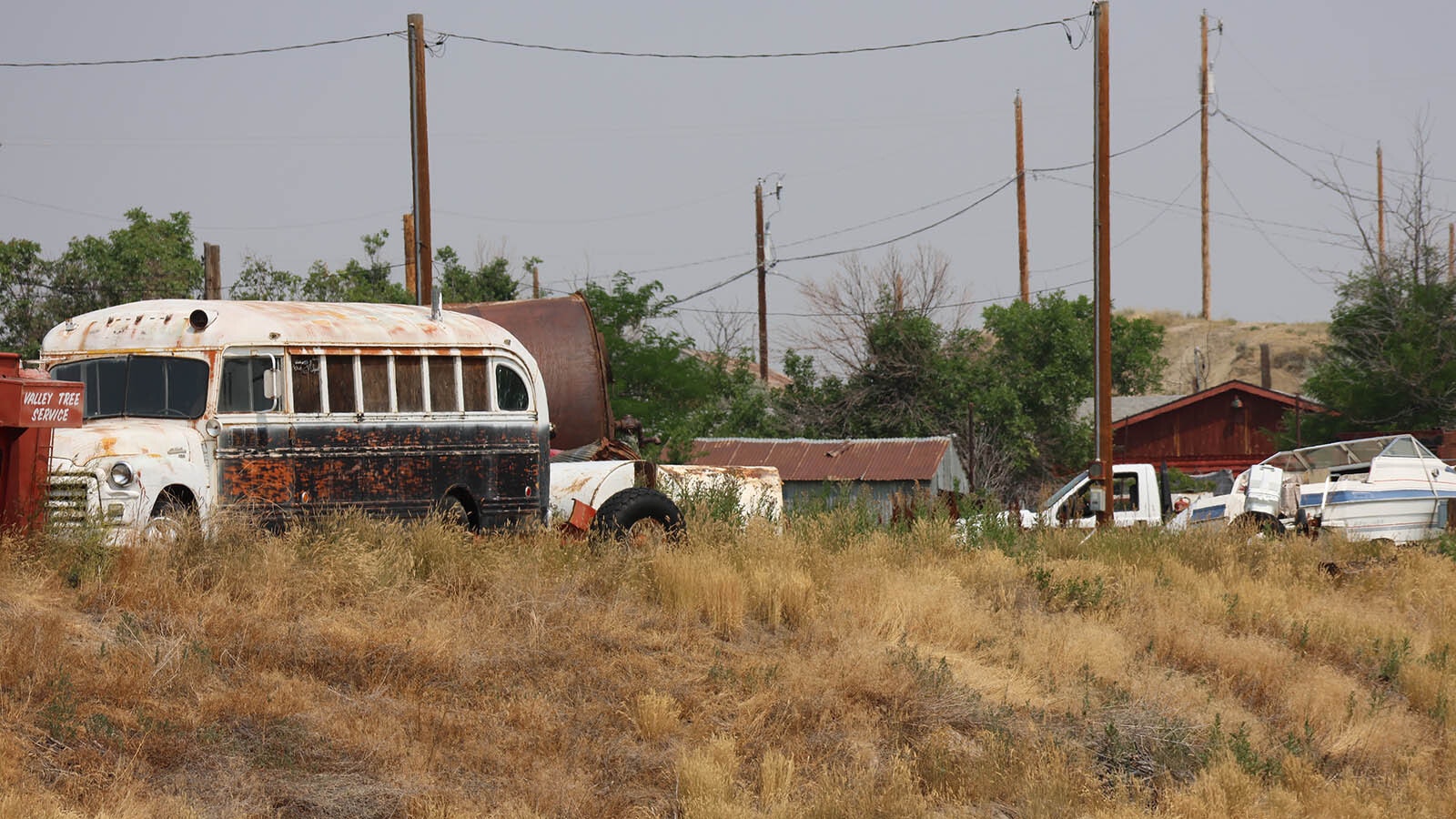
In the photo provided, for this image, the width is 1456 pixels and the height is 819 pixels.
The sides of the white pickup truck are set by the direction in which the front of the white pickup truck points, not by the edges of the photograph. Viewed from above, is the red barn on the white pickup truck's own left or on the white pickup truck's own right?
on the white pickup truck's own right

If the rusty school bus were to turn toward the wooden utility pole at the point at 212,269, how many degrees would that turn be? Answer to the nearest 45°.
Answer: approximately 135° to its right

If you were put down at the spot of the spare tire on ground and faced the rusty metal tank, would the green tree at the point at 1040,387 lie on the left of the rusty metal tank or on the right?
right

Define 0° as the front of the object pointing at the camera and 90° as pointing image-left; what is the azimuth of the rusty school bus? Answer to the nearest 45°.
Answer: approximately 45°

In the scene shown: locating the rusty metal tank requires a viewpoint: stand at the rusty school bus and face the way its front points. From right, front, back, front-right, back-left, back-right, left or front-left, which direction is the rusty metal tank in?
back

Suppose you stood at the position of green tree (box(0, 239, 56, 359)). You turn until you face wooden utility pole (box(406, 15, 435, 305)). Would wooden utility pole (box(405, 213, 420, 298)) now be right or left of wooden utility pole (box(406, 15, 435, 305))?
left

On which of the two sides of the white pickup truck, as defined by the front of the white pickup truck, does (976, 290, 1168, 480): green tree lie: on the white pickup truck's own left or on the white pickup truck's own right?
on the white pickup truck's own right

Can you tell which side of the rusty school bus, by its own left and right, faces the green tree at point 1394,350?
back

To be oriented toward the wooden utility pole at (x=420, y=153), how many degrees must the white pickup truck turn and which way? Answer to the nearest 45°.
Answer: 0° — it already faces it

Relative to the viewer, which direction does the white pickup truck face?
to the viewer's left

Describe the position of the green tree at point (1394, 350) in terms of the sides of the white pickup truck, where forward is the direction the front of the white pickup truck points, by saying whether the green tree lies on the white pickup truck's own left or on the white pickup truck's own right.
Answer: on the white pickup truck's own right
